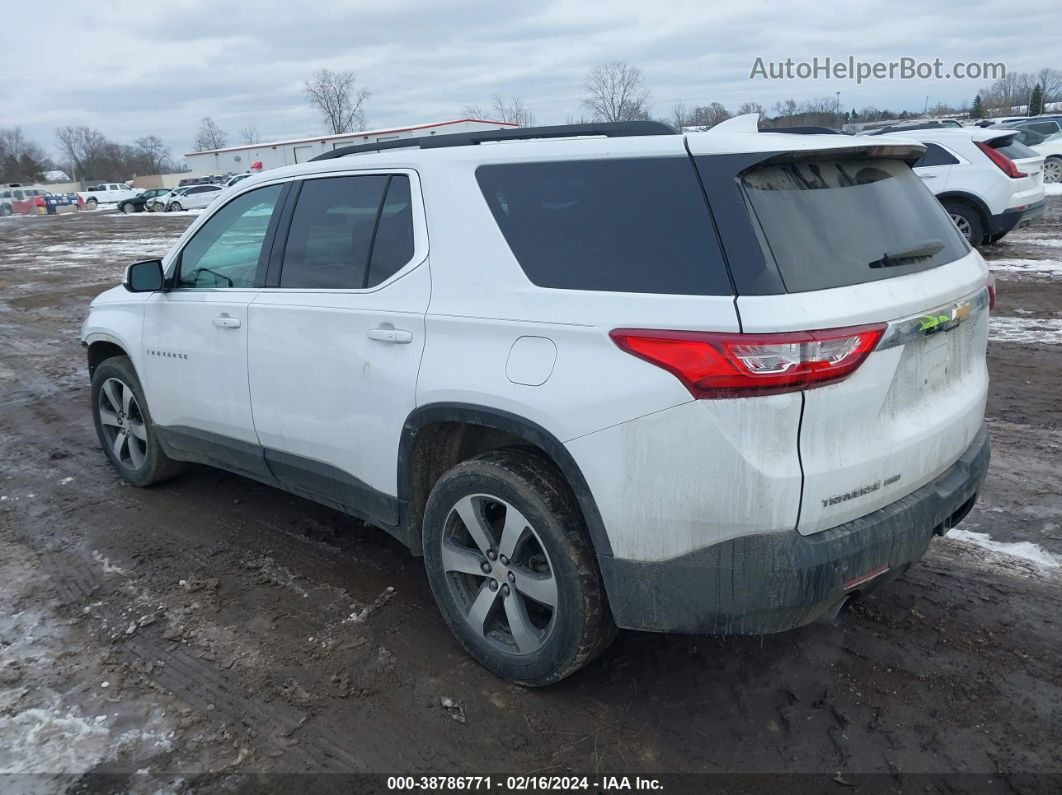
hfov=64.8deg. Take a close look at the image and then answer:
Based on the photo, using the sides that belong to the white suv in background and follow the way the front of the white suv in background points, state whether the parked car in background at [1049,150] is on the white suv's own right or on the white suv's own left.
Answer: on the white suv's own right

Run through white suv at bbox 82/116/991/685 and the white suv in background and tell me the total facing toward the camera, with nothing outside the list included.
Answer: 0

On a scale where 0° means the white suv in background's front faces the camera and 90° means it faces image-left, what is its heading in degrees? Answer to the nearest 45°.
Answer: approximately 135°

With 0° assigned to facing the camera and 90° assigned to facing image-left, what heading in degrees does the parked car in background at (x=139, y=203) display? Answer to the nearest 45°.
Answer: approximately 45°

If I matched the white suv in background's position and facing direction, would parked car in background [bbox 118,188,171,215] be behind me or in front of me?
in front

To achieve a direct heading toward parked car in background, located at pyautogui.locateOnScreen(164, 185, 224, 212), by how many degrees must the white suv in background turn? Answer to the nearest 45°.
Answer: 0° — it already faces it

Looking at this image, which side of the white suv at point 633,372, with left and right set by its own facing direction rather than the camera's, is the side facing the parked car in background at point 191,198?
front

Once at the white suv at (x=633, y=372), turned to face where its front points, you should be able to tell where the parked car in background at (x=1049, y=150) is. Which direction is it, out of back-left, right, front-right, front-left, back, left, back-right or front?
right

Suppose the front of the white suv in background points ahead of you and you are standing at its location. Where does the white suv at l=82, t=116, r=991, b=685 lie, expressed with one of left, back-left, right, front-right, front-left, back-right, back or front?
back-left
